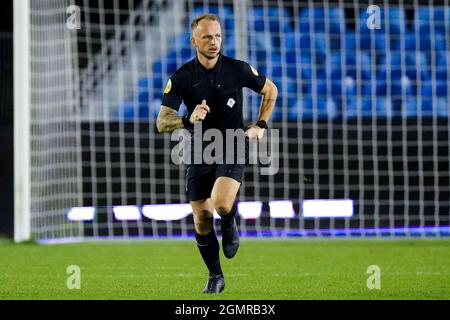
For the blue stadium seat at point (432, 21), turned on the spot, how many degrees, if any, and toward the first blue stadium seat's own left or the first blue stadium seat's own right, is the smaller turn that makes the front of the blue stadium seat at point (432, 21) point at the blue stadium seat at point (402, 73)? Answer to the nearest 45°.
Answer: approximately 45° to the first blue stadium seat's own right

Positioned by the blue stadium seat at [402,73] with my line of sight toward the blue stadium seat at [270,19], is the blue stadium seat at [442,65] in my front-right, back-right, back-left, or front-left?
back-right

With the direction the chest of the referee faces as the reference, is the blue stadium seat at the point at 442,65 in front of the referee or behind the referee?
behind

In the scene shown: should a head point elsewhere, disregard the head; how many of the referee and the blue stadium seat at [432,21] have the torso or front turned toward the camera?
2

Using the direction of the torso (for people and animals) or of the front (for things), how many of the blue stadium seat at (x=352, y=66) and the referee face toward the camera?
2

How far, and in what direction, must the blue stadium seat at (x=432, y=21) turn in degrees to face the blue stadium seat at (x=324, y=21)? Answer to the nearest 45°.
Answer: approximately 90° to its right

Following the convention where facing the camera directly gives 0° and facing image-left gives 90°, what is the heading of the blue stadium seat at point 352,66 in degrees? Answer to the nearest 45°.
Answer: approximately 0°

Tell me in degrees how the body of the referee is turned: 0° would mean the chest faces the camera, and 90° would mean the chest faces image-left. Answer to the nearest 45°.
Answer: approximately 0°

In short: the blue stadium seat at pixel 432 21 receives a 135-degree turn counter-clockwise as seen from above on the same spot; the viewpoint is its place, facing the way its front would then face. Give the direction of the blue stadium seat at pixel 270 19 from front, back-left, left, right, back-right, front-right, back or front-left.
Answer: back-left
